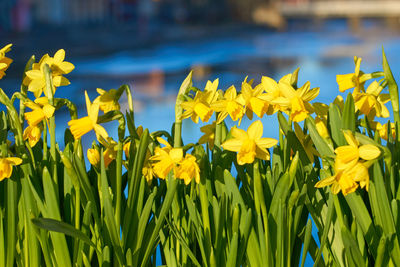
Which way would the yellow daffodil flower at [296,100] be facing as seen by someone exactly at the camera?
facing the viewer

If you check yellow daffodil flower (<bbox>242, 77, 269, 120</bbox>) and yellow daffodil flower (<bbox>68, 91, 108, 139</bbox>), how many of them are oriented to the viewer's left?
1

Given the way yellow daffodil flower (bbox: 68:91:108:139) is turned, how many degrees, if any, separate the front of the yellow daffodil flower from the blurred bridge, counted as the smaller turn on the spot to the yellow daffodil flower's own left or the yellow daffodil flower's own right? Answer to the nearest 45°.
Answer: approximately 135° to the yellow daffodil flower's own right

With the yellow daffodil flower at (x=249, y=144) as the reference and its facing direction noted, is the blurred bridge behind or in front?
behind

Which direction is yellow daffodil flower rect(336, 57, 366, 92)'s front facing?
to the viewer's left

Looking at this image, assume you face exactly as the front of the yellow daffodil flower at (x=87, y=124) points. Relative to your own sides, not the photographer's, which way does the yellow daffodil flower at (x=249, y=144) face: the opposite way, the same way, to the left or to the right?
to the left

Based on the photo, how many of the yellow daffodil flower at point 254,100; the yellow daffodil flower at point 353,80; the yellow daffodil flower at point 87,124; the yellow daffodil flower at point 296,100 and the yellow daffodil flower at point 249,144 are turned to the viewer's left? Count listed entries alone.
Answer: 2

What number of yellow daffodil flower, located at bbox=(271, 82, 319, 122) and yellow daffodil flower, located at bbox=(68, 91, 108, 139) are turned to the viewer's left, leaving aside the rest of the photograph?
1

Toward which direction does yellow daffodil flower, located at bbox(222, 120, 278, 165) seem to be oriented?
toward the camera
